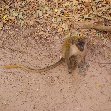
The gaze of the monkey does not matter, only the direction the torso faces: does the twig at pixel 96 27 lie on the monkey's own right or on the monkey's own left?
on the monkey's own left
